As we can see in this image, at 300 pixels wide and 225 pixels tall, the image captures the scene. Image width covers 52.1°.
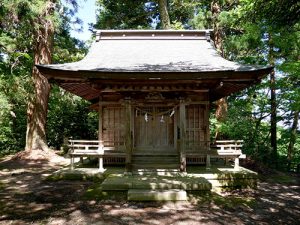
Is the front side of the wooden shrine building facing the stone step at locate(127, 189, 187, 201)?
yes

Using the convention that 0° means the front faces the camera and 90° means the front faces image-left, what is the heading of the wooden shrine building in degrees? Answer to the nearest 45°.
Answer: approximately 0°

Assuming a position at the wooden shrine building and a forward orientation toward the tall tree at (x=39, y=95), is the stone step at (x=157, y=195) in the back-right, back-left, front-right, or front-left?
back-left

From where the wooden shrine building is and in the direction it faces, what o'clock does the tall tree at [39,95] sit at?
The tall tree is roughly at 4 o'clock from the wooden shrine building.

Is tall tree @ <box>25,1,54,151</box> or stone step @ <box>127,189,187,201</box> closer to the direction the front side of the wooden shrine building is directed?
the stone step
